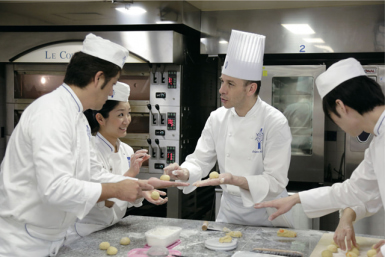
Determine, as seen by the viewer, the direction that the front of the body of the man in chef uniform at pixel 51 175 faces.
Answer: to the viewer's right

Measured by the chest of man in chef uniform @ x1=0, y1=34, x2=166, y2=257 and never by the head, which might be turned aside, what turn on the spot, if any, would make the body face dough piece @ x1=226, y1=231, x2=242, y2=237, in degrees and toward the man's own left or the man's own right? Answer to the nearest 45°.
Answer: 0° — they already face it

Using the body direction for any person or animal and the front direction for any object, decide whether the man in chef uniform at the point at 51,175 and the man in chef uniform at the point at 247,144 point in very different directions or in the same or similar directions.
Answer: very different directions

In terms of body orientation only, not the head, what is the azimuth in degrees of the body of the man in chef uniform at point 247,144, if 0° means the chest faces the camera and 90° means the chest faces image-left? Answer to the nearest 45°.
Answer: approximately 45°

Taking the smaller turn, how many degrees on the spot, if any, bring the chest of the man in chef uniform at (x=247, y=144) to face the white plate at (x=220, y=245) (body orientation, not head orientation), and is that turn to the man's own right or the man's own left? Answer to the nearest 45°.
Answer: approximately 45° to the man's own left

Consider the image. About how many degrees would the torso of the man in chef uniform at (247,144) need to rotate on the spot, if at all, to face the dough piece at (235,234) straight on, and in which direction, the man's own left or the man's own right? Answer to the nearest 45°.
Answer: approximately 45° to the man's own left

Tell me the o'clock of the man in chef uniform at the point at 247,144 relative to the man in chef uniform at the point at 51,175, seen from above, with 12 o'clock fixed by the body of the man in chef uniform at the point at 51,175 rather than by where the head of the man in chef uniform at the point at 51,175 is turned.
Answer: the man in chef uniform at the point at 247,144 is roughly at 11 o'clock from the man in chef uniform at the point at 51,175.
